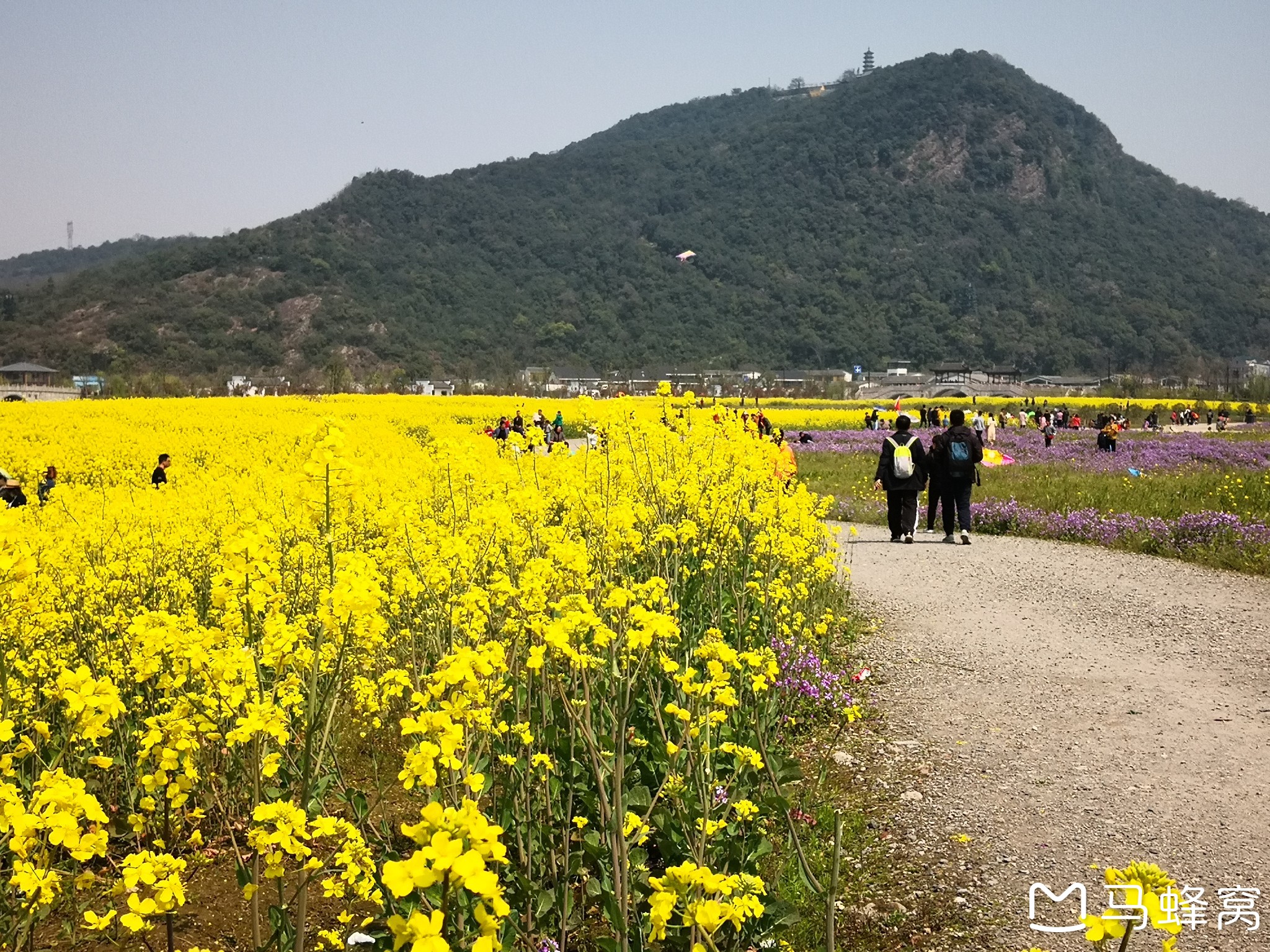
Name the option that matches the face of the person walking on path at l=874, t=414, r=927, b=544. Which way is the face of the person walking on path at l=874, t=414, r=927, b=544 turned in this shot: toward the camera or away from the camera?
away from the camera

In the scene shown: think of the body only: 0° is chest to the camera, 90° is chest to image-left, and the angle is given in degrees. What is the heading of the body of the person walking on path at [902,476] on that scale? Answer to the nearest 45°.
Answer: approximately 180°

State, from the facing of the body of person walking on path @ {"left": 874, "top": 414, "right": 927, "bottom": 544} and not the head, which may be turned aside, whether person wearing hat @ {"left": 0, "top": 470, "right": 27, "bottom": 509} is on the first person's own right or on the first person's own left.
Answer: on the first person's own left

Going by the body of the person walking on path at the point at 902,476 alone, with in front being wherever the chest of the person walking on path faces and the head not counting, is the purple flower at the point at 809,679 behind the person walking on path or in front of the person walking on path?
behind

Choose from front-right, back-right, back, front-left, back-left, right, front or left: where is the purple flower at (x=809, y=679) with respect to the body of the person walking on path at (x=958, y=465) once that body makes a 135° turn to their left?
front-left

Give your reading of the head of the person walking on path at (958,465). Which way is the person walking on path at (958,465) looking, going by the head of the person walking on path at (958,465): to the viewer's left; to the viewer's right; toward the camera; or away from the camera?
away from the camera

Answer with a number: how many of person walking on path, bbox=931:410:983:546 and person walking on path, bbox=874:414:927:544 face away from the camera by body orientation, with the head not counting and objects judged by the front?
2

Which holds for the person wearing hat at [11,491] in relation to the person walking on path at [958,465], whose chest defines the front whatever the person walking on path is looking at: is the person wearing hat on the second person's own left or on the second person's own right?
on the second person's own left

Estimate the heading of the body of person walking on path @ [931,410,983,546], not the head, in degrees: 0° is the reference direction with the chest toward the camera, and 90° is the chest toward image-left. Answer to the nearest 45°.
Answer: approximately 180°
